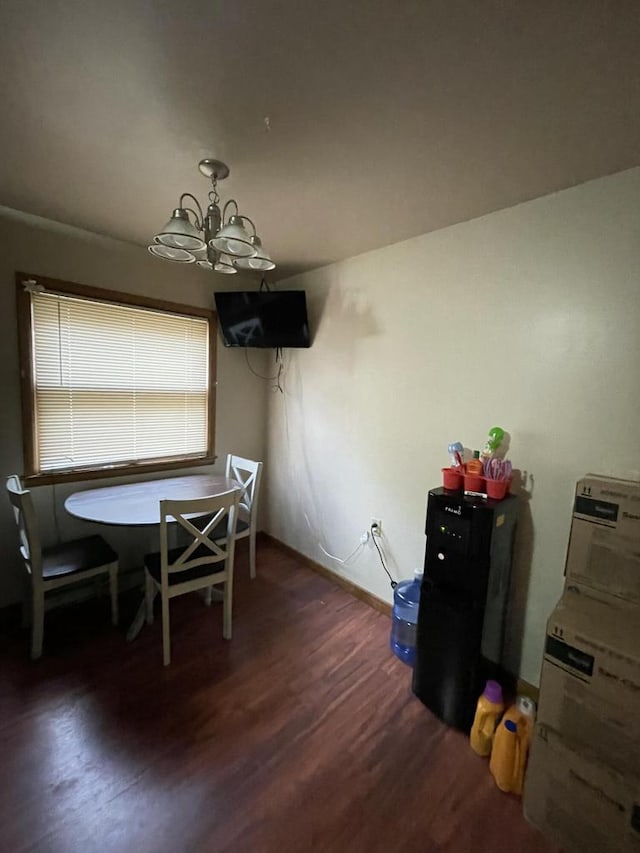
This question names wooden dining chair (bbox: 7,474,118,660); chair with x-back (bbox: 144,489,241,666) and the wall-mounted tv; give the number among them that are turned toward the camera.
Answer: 1

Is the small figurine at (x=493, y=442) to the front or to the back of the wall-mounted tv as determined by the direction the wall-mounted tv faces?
to the front

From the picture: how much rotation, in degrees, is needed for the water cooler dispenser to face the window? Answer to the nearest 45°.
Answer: approximately 45° to its right

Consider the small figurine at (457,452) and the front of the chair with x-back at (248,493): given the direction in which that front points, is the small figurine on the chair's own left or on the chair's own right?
on the chair's own left

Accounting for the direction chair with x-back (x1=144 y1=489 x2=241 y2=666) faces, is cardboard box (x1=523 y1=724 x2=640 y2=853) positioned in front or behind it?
behind

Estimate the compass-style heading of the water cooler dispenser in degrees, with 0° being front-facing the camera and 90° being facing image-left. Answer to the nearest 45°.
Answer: approximately 45°

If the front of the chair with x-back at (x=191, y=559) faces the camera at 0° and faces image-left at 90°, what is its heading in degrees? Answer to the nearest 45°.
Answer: approximately 135°

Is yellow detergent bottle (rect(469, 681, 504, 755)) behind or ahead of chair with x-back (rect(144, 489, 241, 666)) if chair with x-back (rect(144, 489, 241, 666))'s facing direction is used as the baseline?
behind

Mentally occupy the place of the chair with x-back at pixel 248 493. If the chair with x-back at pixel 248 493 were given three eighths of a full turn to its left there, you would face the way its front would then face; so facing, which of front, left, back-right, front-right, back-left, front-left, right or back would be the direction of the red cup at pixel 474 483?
front-right

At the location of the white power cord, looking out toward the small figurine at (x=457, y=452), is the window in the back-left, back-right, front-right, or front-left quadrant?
back-right
